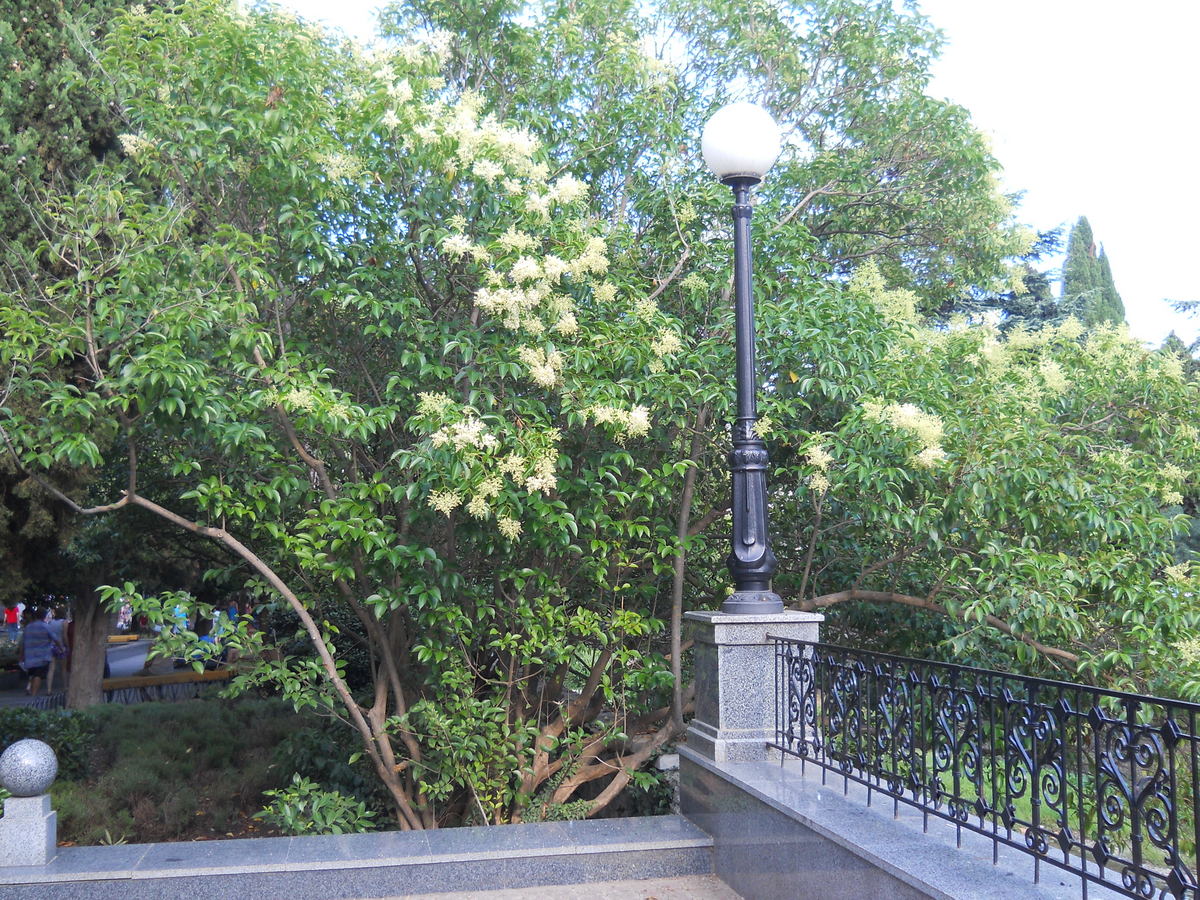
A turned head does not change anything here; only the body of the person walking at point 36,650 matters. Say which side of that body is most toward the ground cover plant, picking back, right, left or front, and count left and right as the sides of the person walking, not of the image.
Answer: back

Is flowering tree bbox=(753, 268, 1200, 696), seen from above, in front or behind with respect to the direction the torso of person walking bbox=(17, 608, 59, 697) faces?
behind

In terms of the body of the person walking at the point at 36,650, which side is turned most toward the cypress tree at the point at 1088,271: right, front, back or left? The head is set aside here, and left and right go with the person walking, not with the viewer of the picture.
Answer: right

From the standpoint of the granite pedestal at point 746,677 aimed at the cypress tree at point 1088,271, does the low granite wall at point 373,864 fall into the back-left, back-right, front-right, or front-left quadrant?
back-left

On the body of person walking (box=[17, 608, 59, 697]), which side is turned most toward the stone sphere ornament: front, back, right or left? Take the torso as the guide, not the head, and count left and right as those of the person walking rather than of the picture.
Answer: back

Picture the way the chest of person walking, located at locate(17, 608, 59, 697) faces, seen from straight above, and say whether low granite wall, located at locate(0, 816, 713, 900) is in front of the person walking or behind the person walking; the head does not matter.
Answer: behind

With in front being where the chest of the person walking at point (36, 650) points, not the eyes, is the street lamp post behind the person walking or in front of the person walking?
behind

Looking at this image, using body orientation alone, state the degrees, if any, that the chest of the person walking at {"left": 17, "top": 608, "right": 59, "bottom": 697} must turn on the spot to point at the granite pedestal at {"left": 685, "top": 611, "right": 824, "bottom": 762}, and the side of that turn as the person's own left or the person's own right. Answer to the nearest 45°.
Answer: approximately 180°

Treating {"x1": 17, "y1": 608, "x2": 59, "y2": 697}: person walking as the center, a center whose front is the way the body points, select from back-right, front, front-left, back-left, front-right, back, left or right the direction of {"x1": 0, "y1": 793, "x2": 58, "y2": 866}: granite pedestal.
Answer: back
